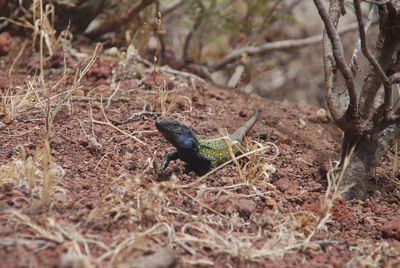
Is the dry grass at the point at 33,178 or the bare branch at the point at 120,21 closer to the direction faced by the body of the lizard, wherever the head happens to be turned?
the dry grass

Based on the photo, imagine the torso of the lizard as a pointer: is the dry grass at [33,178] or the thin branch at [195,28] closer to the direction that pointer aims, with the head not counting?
the dry grass

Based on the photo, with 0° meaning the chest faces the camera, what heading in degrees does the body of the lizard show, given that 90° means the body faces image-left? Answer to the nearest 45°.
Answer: approximately 45°

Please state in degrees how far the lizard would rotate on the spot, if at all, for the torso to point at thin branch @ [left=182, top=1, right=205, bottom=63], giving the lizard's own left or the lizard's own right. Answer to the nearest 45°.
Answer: approximately 135° to the lizard's own right

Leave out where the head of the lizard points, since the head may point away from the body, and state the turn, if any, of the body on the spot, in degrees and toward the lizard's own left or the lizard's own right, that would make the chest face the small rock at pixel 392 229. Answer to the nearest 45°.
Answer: approximately 90° to the lizard's own left

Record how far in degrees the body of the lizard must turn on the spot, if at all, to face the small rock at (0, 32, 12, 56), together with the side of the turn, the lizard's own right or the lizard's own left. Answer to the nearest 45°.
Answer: approximately 90° to the lizard's own right

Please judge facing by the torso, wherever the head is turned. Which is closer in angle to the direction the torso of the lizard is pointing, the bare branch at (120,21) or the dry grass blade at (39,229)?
the dry grass blade
